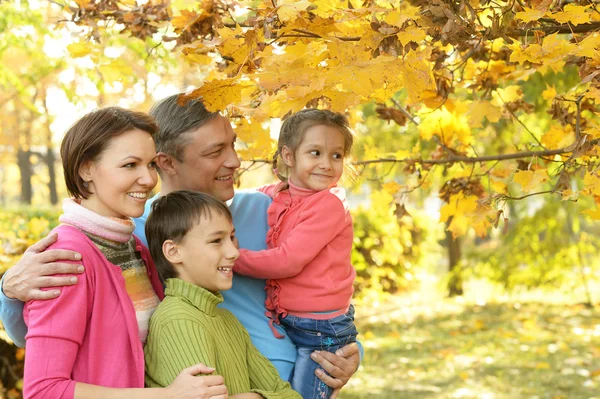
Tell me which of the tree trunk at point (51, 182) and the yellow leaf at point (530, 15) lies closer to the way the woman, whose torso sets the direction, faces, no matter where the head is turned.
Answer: the yellow leaf

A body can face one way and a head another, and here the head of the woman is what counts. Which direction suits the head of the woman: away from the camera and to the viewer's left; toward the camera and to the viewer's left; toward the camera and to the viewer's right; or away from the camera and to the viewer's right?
toward the camera and to the viewer's right

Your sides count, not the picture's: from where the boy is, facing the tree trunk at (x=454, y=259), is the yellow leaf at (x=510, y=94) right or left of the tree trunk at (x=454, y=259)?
right

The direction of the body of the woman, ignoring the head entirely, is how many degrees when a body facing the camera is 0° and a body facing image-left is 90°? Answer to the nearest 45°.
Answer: approximately 315°

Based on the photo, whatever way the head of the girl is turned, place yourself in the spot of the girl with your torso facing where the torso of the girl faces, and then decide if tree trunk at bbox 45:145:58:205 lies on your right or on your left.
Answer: on your right

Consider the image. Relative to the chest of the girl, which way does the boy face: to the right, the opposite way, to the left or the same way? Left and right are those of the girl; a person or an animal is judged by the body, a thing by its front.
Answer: to the left
